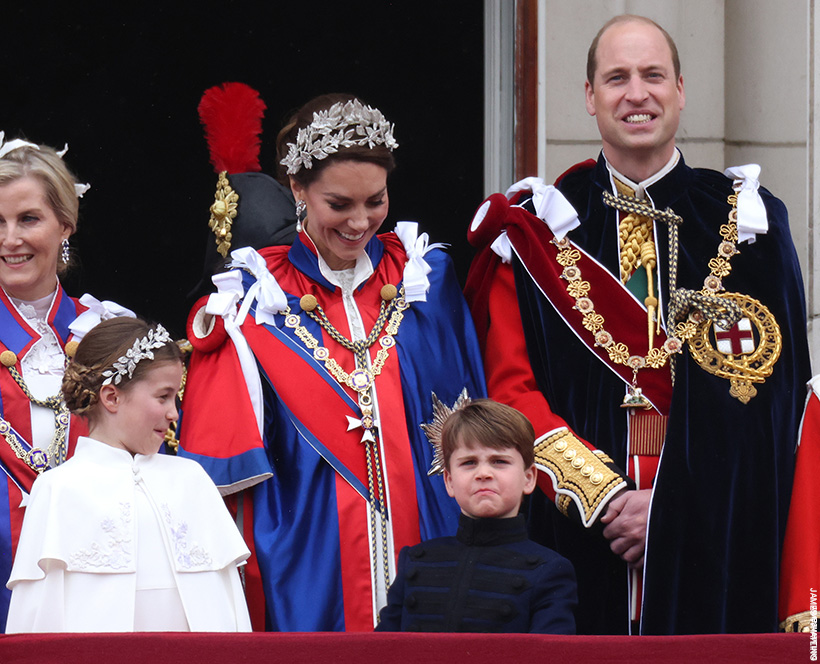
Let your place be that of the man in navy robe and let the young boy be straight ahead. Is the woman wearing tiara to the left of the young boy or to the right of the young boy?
right

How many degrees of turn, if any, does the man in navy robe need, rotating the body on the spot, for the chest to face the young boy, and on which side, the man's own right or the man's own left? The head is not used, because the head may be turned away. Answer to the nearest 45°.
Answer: approximately 45° to the man's own right

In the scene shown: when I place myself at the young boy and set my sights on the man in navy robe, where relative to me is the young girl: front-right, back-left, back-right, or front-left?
back-left

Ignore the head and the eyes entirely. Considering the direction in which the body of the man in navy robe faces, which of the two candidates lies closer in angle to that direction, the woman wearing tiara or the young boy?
the young boy

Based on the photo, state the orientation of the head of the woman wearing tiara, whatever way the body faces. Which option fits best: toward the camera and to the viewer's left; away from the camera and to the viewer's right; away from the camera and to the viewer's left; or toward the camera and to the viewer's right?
toward the camera and to the viewer's right

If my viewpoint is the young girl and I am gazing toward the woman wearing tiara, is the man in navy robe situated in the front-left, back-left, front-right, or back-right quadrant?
front-right

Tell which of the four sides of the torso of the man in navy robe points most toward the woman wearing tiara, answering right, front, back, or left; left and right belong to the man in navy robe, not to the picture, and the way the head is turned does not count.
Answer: right

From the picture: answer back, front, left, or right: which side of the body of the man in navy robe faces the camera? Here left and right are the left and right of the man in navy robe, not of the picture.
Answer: front

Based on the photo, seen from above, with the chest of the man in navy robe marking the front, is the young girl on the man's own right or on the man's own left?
on the man's own right

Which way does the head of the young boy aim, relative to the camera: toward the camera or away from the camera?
toward the camera
